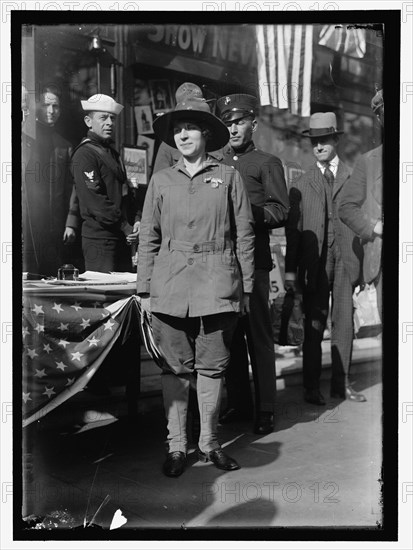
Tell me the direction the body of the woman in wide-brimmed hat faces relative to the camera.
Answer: toward the camera

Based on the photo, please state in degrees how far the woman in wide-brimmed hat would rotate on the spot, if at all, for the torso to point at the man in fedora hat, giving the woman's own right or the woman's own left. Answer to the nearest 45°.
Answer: approximately 135° to the woman's own left

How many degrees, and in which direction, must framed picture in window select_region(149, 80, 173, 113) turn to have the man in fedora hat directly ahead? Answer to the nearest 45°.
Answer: approximately 90° to its left

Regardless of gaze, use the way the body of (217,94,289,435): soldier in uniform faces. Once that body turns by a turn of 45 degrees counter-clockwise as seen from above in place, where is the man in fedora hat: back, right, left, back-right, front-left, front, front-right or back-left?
back-left

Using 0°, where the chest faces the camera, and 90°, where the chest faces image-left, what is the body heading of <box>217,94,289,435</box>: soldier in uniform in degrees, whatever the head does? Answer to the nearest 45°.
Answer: approximately 45°

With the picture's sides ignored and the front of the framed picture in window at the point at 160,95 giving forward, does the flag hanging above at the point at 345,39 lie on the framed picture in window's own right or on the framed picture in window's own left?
on the framed picture in window's own left

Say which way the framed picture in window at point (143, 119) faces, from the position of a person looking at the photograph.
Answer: facing the viewer

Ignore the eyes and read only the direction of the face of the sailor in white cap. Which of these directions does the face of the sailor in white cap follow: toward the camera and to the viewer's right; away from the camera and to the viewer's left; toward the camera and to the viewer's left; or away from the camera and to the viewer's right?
toward the camera and to the viewer's right

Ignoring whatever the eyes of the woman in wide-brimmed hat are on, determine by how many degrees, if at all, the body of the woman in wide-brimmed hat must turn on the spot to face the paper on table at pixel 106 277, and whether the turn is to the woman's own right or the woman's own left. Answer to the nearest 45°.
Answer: approximately 90° to the woman's own right

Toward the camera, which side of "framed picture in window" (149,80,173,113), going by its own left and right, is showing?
front

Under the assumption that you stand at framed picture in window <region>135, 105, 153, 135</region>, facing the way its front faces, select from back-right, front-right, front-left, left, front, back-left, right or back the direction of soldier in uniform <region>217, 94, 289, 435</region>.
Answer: left

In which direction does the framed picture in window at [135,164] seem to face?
toward the camera
